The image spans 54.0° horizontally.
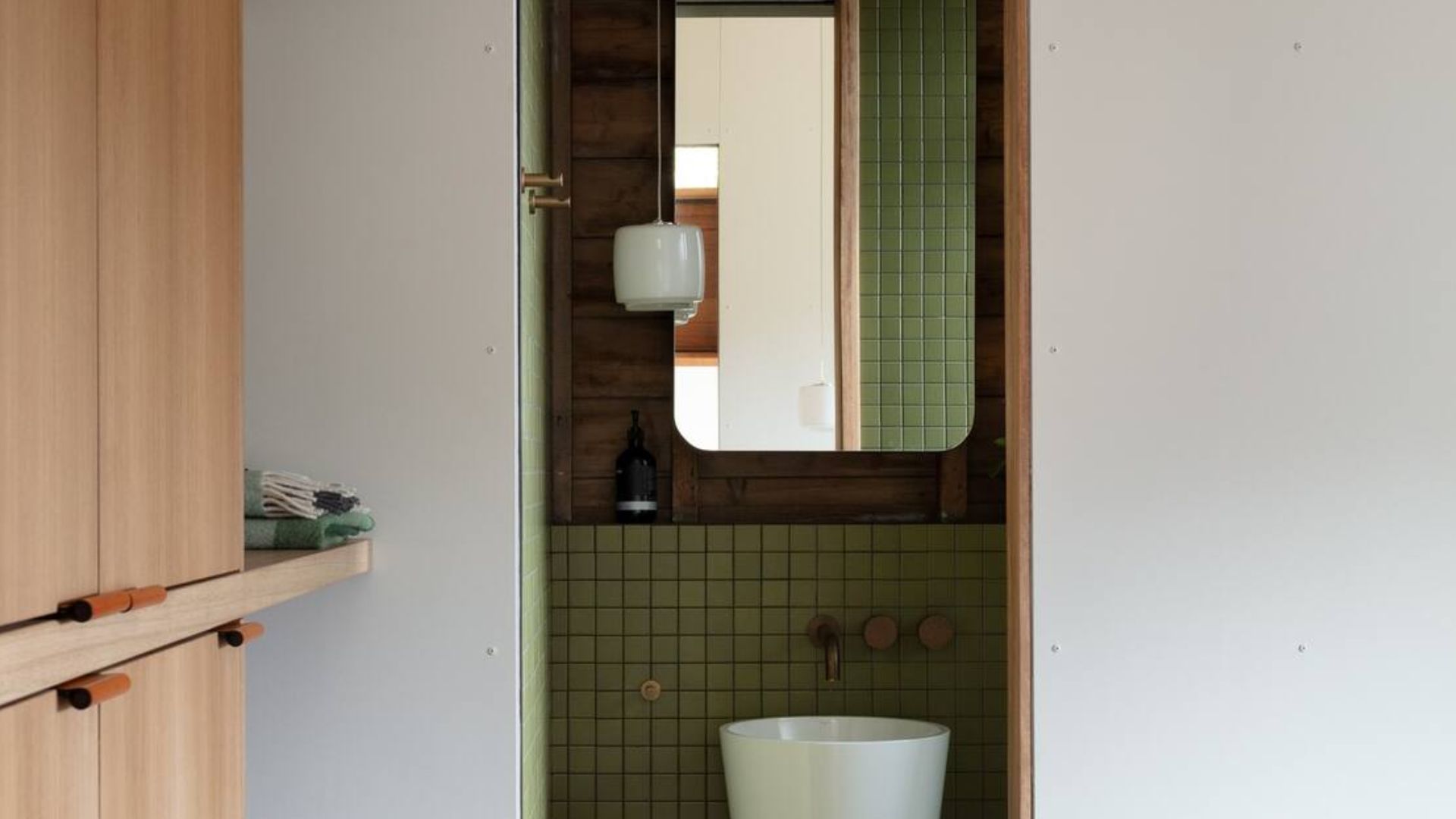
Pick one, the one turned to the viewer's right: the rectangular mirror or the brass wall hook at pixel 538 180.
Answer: the brass wall hook

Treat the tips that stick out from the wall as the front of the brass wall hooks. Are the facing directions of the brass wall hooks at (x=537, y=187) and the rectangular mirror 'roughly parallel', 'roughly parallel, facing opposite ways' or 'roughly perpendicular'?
roughly perpendicular

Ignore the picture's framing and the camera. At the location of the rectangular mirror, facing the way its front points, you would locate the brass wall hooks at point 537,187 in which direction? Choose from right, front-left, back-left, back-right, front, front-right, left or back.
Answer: front-right

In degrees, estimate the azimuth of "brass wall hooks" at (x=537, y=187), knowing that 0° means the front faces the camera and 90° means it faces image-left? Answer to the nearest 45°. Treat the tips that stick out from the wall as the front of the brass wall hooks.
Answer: approximately 270°

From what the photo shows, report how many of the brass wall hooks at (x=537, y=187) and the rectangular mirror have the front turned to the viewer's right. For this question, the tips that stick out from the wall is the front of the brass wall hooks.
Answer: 1

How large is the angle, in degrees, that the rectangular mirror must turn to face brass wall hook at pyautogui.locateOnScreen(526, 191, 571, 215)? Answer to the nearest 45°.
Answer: approximately 45° to its right

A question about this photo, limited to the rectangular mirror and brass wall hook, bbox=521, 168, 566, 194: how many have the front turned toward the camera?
1

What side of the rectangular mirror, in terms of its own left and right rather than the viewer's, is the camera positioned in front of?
front

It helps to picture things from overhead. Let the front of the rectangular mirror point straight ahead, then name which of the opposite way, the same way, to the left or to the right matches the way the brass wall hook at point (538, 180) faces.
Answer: to the left

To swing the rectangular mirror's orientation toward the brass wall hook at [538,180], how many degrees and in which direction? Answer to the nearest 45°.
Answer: approximately 45° to its right

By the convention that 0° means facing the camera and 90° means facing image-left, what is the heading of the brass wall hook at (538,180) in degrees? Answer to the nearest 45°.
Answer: approximately 270°
